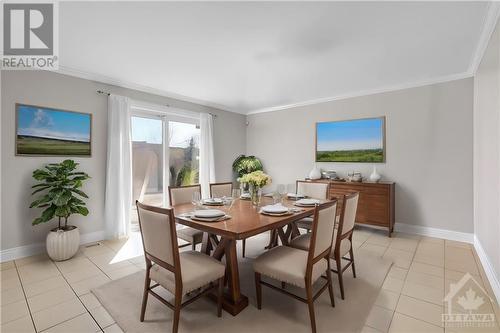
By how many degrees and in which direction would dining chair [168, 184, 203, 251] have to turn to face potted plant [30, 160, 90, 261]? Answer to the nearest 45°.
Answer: approximately 135° to its right

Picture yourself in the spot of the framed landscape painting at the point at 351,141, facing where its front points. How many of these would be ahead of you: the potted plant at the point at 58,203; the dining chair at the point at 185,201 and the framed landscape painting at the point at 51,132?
3

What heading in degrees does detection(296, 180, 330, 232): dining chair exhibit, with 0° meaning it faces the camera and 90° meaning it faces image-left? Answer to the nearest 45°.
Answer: approximately 45°

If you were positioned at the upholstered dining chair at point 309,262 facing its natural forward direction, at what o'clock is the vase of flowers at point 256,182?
The vase of flowers is roughly at 12 o'clock from the upholstered dining chair.

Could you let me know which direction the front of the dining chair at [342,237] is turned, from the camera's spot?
facing away from the viewer and to the left of the viewer
